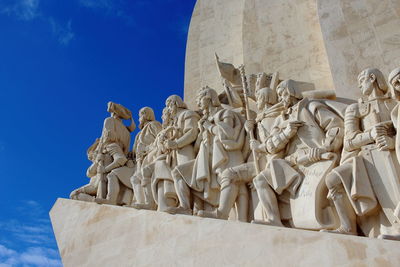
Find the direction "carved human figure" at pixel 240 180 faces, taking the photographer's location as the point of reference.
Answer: facing to the left of the viewer
